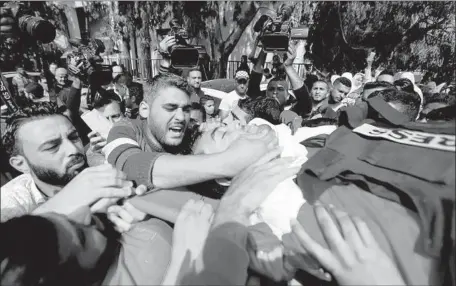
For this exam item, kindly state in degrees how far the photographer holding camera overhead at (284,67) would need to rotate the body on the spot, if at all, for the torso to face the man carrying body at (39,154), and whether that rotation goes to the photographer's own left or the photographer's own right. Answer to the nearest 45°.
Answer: approximately 45° to the photographer's own right

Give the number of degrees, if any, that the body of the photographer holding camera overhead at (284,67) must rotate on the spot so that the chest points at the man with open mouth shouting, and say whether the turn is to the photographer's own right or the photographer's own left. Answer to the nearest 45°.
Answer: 0° — they already face them

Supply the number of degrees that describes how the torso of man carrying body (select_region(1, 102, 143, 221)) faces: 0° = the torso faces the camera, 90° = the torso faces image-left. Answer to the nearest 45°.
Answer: approximately 315°

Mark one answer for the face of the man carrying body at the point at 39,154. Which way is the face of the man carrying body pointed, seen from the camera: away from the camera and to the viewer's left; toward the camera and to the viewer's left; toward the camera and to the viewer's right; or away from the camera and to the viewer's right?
toward the camera and to the viewer's right

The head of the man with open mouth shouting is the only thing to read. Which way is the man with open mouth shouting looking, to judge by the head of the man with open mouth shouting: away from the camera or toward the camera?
toward the camera

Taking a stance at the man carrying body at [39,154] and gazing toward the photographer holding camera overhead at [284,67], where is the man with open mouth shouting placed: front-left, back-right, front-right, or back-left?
front-right

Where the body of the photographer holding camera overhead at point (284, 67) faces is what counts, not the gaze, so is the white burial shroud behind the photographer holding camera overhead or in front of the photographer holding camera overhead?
in front

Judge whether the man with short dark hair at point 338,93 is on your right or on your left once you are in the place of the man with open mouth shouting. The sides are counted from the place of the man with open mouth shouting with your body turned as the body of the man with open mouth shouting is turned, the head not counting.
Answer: on your left

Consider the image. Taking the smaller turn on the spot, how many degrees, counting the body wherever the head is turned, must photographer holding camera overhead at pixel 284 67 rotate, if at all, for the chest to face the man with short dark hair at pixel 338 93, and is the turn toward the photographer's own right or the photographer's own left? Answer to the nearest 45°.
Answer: approximately 90° to the photographer's own left

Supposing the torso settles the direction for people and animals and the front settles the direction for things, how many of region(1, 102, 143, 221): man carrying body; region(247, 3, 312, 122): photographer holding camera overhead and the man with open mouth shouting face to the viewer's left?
0

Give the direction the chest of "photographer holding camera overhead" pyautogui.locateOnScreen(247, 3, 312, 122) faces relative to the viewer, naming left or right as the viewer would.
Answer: facing the viewer

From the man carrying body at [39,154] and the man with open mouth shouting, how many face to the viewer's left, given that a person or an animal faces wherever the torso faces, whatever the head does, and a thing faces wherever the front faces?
0
